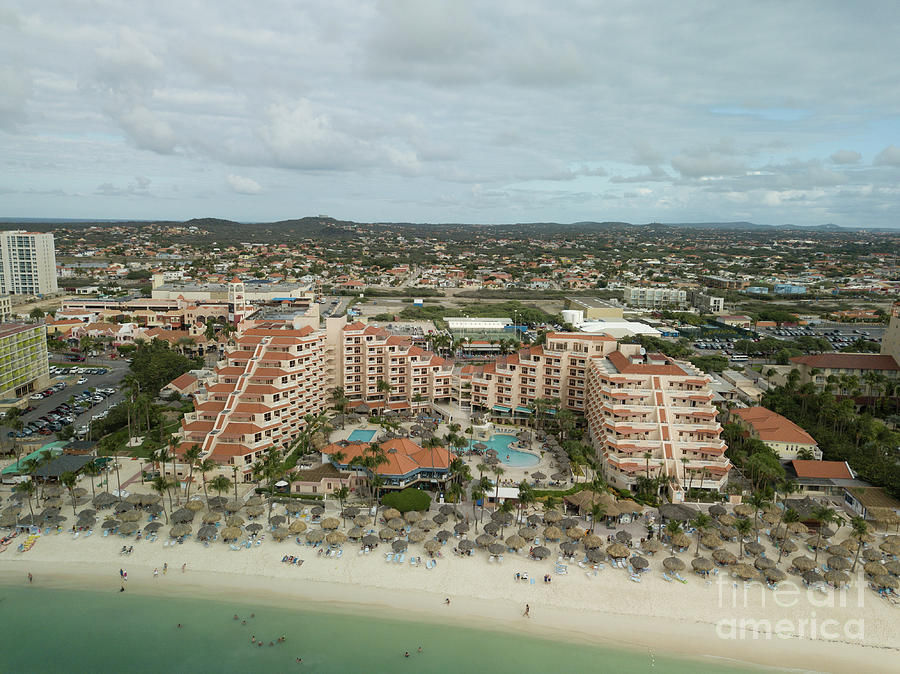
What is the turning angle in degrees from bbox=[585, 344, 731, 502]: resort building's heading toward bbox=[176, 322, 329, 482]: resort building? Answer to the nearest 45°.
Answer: approximately 90° to its right

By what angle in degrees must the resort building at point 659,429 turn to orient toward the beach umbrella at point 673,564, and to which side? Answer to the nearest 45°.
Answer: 0° — it already faces it

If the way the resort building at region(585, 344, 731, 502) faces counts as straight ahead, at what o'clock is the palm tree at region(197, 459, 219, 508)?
The palm tree is roughly at 2 o'clock from the resort building.

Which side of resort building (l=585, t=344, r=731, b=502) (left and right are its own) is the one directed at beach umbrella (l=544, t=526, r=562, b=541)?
front

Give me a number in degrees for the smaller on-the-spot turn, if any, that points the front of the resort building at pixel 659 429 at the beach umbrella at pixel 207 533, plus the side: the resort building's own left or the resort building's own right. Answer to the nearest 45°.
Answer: approximately 45° to the resort building's own right

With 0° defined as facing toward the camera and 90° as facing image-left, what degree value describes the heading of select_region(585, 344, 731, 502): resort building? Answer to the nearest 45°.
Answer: approximately 0°

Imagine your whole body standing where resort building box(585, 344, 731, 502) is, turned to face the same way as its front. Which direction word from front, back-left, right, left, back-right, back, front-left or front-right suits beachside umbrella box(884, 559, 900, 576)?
front-left

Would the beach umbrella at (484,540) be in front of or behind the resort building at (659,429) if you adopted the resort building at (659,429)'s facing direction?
in front

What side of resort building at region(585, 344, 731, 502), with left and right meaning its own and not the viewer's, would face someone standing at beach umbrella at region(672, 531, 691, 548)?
front
